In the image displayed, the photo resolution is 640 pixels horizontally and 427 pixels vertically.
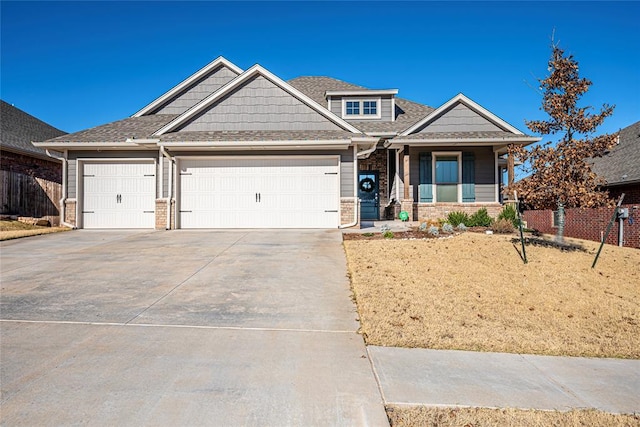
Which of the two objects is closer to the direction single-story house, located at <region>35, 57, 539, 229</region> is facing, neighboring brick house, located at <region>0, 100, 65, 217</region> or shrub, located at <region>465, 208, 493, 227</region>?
the shrub

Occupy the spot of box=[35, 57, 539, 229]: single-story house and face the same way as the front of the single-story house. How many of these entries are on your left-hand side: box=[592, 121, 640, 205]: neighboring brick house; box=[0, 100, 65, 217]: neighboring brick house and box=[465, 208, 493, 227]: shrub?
2

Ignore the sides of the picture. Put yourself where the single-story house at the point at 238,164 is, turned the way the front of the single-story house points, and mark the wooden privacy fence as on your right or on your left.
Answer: on your right

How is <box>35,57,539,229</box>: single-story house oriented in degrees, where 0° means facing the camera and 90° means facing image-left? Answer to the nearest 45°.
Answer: approximately 0°

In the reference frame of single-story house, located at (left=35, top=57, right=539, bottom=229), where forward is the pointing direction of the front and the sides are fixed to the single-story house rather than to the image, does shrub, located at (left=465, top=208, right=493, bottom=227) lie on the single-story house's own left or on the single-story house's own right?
on the single-story house's own left

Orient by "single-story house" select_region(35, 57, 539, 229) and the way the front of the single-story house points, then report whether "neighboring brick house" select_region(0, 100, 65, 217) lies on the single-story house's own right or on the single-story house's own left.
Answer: on the single-story house's own right

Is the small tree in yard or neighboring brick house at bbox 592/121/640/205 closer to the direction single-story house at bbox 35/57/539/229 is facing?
the small tree in yard

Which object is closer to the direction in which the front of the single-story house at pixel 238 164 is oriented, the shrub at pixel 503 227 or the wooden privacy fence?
the shrub

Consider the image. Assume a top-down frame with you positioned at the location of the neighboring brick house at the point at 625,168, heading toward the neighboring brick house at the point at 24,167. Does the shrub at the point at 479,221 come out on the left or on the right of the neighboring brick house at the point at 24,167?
left

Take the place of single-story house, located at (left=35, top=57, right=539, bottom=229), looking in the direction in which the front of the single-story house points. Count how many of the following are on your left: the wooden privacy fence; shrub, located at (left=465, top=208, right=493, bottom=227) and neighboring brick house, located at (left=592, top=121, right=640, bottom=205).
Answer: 2

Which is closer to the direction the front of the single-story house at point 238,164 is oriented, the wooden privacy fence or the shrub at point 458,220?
the shrub
